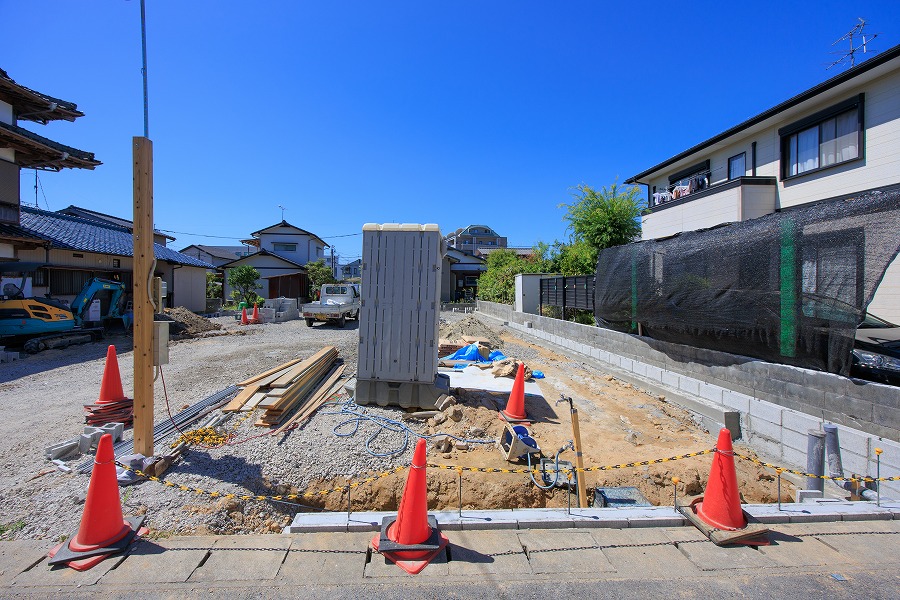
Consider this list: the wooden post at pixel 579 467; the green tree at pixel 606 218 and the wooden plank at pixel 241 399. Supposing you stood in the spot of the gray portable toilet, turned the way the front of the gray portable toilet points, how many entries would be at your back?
1

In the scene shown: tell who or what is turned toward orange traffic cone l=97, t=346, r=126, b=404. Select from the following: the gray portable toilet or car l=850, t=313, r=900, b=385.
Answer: the car

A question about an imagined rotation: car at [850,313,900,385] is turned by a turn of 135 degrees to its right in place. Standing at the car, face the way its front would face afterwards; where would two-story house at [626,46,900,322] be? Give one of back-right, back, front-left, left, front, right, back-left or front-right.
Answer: front

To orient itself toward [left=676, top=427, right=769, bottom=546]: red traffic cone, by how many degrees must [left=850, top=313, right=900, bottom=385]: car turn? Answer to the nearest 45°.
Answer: approximately 45° to its left

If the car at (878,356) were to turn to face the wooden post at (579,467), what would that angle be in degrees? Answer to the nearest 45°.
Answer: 0° — it already faces it

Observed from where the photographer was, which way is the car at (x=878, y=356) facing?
facing the viewer and to the left of the viewer

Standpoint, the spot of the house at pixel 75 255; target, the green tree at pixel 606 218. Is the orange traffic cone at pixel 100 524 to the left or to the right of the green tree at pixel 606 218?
right
